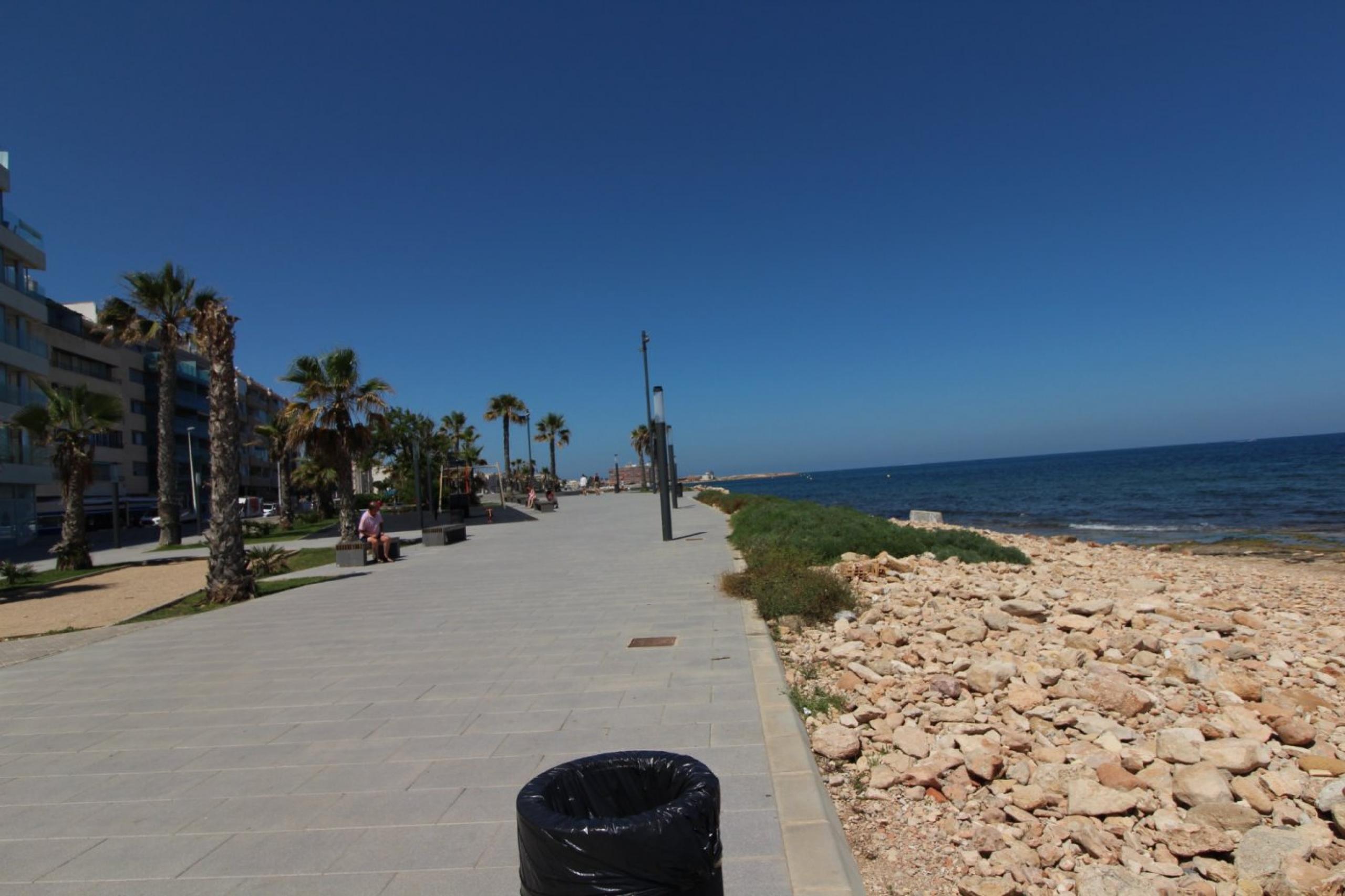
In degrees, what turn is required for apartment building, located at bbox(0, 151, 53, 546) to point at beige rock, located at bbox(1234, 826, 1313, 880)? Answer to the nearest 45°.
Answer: approximately 45° to its right

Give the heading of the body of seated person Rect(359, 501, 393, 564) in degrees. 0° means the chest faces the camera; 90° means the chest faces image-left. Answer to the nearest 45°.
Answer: approximately 315°

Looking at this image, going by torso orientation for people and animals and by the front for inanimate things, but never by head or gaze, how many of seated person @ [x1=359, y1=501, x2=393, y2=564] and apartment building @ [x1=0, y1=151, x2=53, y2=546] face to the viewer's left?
0

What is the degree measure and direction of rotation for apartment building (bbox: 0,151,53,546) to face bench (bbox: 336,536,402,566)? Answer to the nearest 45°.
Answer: approximately 45° to its right

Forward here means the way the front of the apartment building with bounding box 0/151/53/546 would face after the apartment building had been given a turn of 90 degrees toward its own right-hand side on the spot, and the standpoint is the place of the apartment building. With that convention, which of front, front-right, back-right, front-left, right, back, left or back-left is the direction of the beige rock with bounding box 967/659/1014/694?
front-left

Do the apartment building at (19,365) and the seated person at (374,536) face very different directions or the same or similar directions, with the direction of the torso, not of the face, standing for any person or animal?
same or similar directions

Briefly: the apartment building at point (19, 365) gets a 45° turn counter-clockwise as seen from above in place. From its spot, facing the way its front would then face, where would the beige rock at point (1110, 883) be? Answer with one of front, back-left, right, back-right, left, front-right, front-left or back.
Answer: right

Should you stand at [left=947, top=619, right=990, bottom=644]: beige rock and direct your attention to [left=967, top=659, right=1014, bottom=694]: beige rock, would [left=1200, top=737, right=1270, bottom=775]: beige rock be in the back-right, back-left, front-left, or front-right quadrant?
front-left

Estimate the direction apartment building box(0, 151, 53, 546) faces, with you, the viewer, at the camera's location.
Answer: facing the viewer and to the right of the viewer

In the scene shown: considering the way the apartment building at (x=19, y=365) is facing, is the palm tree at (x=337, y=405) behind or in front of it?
in front

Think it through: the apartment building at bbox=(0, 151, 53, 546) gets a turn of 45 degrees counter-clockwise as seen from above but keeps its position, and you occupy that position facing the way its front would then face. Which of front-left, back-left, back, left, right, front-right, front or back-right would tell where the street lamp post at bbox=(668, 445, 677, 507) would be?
front-right

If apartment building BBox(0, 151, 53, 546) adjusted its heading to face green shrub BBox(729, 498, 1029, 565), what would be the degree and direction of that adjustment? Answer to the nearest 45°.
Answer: approximately 45° to its right

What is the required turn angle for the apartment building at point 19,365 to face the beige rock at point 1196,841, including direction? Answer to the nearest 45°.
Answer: approximately 45° to its right

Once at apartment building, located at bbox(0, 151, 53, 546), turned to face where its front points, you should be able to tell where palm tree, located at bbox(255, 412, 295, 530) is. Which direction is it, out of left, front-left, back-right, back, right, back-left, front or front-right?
front
